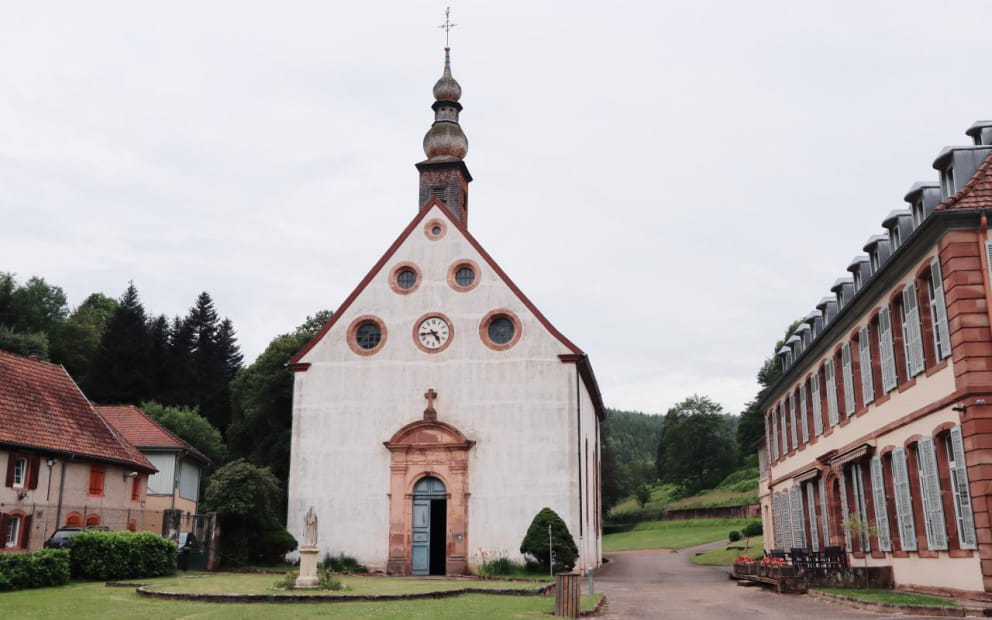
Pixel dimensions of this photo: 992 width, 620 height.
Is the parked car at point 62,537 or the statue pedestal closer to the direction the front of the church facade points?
the statue pedestal

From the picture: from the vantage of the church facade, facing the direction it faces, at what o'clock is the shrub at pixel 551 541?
The shrub is roughly at 10 o'clock from the church facade.

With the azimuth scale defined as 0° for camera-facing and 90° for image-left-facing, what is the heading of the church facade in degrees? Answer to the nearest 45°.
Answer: approximately 0°

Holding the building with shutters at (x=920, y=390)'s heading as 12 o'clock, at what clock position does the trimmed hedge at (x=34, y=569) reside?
The trimmed hedge is roughly at 1 o'clock from the building with shutters.

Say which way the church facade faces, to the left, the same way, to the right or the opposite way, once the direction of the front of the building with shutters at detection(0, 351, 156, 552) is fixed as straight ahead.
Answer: to the right

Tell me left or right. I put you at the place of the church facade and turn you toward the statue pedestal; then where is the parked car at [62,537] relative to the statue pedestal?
right

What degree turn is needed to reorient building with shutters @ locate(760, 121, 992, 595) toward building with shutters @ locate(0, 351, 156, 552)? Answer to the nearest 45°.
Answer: approximately 45° to its right

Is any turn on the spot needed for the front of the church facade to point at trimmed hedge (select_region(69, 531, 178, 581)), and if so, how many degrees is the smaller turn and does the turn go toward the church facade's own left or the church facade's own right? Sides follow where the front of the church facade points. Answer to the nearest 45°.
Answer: approximately 45° to the church facade's own right

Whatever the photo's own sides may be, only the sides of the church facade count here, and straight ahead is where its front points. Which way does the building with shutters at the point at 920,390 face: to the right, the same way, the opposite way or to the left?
to the right
